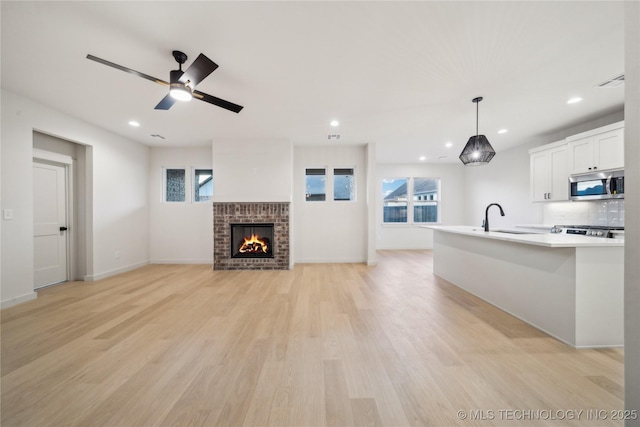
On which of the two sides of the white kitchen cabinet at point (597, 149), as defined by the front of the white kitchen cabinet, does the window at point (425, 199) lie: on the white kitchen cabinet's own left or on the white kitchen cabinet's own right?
on the white kitchen cabinet's own right

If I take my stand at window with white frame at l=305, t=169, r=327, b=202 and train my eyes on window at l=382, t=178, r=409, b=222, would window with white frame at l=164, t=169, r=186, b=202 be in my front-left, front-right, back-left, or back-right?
back-left

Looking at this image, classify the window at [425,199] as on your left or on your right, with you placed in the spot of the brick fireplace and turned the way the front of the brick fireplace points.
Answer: on your left

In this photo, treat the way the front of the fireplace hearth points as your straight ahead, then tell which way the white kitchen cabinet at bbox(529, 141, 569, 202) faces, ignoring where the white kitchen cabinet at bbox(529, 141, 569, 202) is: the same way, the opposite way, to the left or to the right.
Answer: to the right

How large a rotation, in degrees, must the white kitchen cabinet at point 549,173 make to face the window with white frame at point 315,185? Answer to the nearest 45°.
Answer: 0° — it already faces it

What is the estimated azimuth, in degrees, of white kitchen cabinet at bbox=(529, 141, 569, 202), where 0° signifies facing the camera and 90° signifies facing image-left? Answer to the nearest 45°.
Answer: approximately 45°

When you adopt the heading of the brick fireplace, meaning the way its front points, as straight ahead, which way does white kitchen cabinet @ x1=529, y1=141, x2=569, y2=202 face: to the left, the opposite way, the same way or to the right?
to the right

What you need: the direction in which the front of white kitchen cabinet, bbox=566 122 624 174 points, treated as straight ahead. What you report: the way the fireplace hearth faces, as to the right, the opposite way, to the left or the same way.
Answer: to the left

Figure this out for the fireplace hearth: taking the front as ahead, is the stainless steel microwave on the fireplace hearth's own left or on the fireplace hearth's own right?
on the fireplace hearth's own left

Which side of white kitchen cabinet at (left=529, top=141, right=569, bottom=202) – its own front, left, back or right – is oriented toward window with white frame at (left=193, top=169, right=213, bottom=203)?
front

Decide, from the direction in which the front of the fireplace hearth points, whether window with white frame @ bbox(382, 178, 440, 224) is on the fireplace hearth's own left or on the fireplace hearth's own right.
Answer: on the fireplace hearth's own left

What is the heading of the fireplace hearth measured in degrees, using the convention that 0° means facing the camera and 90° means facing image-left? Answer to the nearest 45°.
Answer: approximately 0°

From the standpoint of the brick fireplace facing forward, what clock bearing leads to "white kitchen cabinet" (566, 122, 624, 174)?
The white kitchen cabinet is roughly at 10 o'clock from the brick fireplace.
